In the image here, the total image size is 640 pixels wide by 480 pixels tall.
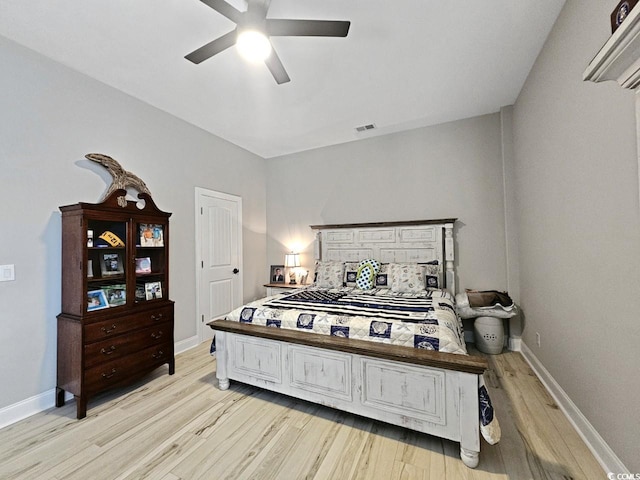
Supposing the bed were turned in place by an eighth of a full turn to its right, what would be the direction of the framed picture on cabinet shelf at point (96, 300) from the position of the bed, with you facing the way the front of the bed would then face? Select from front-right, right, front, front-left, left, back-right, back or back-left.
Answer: front

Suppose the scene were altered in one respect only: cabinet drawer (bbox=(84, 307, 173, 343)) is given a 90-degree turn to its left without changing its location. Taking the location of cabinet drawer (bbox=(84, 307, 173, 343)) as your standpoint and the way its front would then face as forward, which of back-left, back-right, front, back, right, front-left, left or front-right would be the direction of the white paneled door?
front

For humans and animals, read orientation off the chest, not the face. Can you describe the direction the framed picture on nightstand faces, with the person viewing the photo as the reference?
facing the viewer

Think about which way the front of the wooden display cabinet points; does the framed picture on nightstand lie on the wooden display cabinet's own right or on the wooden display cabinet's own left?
on the wooden display cabinet's own left

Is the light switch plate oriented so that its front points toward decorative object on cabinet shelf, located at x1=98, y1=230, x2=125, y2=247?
no

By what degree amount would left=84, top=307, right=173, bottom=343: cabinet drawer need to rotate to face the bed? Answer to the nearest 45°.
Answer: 0° — it already faces it

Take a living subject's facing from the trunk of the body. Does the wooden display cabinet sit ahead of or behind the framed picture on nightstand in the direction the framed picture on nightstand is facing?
ahead

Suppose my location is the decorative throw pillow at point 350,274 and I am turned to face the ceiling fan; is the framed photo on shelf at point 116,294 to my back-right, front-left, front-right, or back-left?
front-right

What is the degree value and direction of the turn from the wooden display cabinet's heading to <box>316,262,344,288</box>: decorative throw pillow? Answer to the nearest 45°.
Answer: approximately 45° to its left

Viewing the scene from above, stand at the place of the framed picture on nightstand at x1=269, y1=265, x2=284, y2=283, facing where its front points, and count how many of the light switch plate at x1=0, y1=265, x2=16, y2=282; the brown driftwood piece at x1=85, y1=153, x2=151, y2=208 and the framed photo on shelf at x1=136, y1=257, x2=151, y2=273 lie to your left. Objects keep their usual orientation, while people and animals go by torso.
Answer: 0

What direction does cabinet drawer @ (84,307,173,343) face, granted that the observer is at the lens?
facing the viewer and to the right of the viewer

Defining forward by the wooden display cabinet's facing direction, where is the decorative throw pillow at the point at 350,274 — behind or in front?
in front

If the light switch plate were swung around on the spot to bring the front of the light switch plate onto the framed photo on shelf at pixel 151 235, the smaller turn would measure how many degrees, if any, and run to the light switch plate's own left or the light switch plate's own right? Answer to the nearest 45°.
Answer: approximately 90° to the light switch plate's own left

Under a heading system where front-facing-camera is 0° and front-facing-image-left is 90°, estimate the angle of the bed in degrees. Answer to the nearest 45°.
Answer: approximately 45°

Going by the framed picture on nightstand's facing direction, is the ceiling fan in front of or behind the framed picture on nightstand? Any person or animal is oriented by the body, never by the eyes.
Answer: in front

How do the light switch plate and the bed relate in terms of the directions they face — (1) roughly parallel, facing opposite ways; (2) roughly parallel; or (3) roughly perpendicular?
roughly perpendicular

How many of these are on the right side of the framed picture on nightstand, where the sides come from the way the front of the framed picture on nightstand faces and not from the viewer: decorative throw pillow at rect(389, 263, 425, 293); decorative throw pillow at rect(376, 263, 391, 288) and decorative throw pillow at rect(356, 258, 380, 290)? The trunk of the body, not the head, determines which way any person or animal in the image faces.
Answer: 0

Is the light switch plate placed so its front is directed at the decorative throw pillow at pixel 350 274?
no
